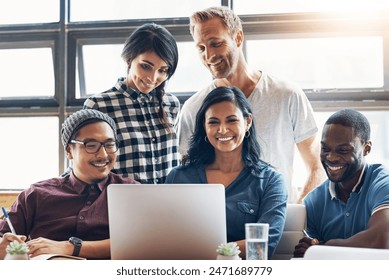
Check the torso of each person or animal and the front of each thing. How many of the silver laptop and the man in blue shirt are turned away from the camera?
1

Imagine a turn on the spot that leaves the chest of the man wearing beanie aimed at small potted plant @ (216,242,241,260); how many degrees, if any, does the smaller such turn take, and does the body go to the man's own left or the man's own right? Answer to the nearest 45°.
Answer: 0° — they already face it

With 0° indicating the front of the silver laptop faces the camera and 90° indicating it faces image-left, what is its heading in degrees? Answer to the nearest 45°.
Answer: approximately 180°

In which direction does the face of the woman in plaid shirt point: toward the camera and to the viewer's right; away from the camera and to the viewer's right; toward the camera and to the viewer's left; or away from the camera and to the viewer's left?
toward the camera and to the viewer's right

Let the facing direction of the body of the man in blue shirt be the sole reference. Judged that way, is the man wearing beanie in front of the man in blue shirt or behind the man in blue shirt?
in front

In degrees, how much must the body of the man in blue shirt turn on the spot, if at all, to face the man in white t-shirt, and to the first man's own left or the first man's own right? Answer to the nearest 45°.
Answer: approximately 90° to the first man's own right

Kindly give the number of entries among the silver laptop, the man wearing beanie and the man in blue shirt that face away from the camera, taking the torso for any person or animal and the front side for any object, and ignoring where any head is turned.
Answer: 1

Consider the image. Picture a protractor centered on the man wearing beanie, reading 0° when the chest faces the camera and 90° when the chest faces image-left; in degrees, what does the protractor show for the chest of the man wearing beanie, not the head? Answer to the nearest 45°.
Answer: approximately 315°

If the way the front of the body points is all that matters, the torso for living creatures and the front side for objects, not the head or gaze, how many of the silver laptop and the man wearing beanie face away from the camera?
1

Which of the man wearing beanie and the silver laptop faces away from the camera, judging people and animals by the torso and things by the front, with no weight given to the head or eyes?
the silver laptop

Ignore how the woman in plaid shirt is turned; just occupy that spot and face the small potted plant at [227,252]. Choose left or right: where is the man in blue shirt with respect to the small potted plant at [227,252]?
left

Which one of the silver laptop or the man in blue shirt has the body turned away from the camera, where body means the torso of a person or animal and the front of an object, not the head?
the silver laptop

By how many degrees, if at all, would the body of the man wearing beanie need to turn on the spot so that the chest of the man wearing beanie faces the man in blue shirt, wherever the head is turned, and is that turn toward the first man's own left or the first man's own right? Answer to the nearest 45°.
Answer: approximately 45° to the first man's own left

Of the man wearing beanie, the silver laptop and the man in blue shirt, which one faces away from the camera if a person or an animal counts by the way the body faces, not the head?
the silver laptop

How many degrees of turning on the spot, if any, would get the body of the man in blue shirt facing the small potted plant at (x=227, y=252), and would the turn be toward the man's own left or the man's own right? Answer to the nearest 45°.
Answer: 0° — they already face it

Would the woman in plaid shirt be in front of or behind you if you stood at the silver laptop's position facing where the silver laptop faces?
in front
